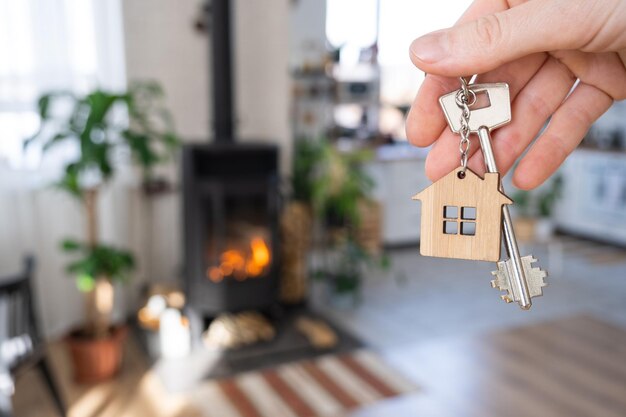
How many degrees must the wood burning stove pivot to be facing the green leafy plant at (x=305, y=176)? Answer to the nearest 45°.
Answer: approximately 90° to its left

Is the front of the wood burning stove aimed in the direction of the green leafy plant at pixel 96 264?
no

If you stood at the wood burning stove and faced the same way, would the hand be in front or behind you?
in front

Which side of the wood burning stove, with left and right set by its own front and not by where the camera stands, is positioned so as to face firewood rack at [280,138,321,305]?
left

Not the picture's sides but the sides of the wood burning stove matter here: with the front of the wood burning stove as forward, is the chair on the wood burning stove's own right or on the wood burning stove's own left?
on the wood burning stove's own right

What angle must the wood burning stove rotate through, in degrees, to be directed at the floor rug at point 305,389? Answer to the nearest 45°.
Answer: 0° — it already faces it

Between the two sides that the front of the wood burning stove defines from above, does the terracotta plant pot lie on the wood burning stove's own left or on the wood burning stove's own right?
on the wood burning stove's own right

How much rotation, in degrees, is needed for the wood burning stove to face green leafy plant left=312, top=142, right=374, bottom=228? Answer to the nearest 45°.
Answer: approximately 90° to its left
